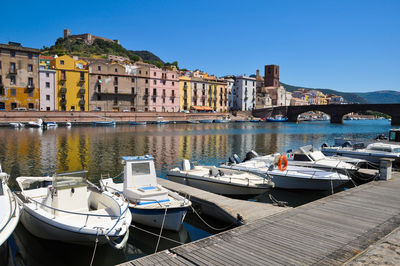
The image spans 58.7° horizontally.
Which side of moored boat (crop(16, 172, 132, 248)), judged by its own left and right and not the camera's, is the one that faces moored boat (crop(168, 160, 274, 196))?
left

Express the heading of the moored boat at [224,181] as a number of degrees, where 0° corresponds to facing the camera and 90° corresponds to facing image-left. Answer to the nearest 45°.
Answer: approximately 315°

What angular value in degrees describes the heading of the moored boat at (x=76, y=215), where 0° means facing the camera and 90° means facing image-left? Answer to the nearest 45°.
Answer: approximately 315°

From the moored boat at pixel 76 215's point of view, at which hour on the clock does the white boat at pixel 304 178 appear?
The white boat is roughly at 10 o'clock from the moored boat.

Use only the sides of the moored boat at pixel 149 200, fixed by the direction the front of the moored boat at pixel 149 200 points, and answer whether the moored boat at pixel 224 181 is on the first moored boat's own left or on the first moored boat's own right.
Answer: on the first moored boat's own left

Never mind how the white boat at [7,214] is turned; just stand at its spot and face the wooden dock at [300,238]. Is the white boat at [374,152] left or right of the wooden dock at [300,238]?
left

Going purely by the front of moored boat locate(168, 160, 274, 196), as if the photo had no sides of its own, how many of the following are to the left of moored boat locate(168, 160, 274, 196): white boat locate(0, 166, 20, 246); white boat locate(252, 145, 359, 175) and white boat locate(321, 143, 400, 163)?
2

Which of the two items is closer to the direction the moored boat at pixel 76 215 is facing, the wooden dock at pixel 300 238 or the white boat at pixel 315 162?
the wooden dock

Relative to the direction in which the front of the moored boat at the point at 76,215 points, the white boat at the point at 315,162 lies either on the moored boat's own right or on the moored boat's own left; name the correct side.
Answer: on the moored boat's own left

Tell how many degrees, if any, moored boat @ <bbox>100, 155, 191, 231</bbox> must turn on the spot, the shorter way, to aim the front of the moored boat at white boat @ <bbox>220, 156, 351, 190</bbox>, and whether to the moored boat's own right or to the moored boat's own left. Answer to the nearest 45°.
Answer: approximately 90° to the moored boat's own left
